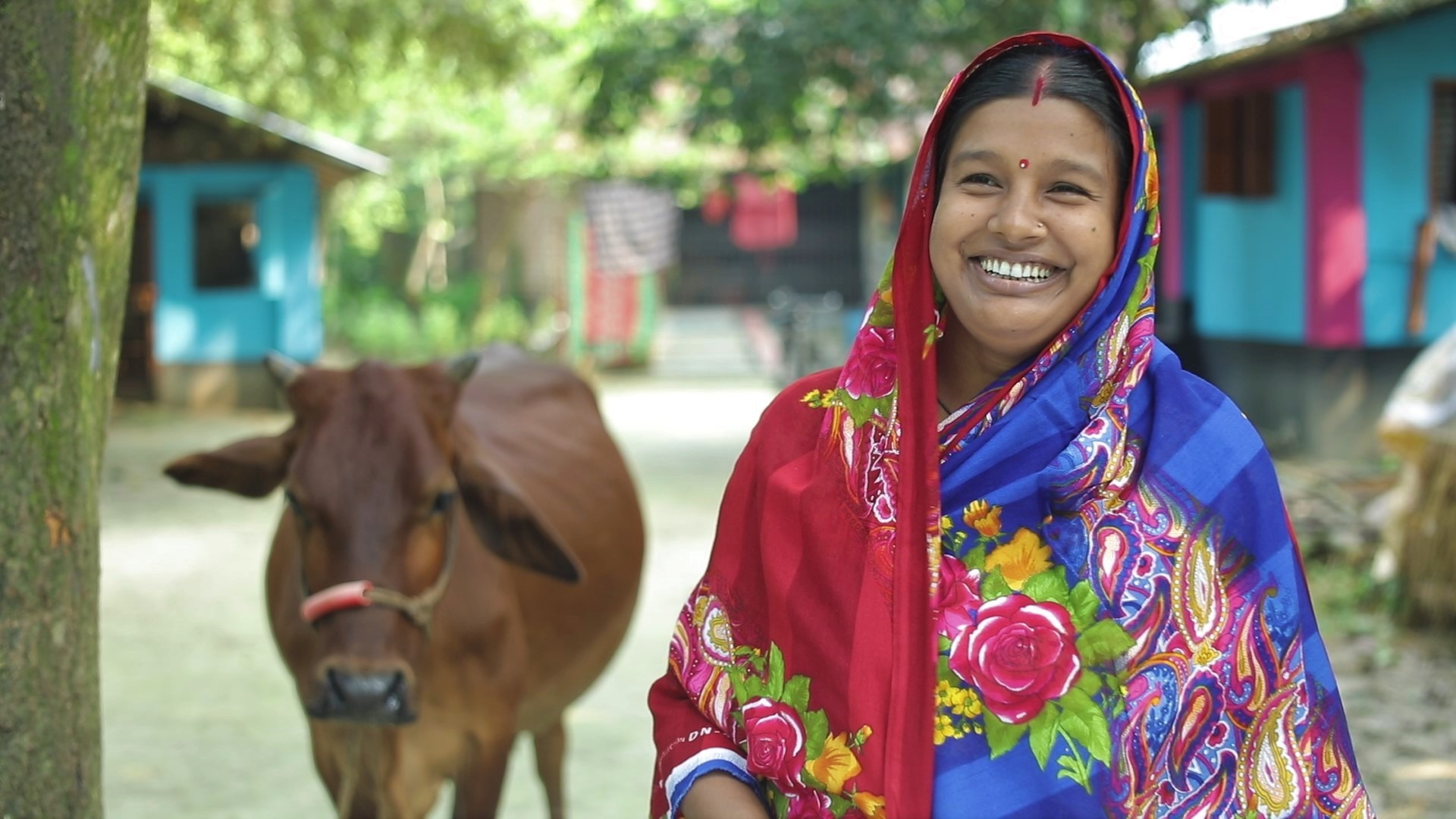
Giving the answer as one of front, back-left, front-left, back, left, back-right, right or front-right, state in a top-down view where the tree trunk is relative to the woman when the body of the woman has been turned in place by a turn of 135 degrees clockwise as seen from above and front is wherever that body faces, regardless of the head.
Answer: front-left

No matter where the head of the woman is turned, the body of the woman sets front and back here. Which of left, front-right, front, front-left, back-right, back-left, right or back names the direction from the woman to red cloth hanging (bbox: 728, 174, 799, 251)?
back

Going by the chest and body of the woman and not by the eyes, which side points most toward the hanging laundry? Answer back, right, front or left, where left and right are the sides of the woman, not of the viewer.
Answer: back

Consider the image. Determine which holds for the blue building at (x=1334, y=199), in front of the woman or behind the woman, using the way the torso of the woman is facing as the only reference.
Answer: behind

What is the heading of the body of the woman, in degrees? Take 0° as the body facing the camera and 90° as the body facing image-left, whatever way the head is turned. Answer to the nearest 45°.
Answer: approximately 0°

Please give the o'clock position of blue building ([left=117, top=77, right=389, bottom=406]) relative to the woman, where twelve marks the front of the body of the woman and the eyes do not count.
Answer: The blue building is roughly at 5 o'clock from the woman.
